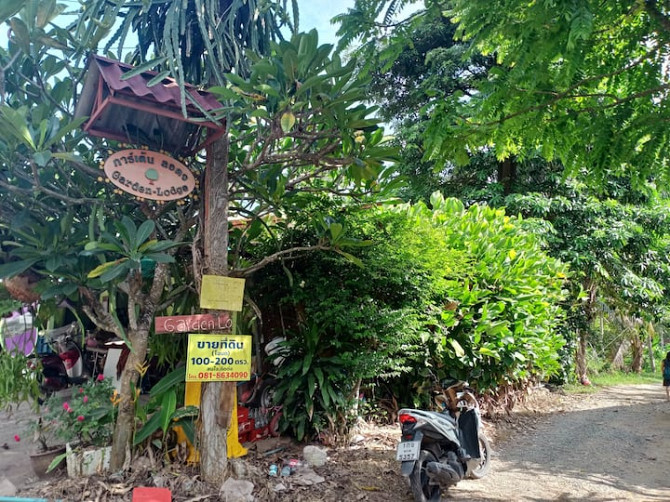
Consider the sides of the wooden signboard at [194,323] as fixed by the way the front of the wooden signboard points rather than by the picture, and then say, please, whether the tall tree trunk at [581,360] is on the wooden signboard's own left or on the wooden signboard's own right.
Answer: on the wooden signboard's own left

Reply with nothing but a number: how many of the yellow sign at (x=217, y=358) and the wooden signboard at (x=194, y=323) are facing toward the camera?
2

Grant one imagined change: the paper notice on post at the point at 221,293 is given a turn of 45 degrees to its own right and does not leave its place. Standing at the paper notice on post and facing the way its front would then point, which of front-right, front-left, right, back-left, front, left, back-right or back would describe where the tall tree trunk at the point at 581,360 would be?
back

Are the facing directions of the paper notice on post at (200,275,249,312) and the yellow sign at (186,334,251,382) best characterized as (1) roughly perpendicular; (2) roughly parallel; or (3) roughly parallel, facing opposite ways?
roughly parallel

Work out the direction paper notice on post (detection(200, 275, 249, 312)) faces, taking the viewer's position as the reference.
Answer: facing the viewer

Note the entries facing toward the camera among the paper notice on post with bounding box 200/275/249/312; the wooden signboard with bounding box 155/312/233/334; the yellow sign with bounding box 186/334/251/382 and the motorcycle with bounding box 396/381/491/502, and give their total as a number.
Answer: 3

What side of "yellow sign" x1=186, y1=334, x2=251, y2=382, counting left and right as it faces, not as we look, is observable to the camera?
front

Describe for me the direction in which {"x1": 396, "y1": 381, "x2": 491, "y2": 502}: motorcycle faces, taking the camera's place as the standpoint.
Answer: facing away from the viewer and to the right of the viewer

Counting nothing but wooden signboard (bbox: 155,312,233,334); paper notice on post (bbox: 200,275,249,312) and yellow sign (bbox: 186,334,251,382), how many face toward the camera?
3

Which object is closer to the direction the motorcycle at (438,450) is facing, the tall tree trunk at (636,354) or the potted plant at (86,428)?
the tall tree trunk

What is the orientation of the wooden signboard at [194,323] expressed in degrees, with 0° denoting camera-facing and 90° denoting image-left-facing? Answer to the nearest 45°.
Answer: approximately 0°

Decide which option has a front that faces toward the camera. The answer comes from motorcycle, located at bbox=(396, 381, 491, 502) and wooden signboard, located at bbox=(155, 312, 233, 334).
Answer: the wooden signboard

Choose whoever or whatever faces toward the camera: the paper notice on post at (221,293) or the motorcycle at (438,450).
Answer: the paper notice on post

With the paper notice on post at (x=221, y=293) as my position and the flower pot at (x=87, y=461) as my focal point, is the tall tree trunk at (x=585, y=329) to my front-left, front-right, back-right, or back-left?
back-right
